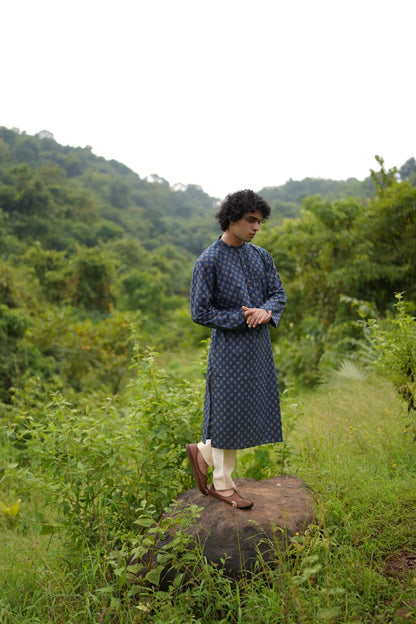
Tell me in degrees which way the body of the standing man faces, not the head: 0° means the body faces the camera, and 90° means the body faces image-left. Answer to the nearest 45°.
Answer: approximately 315°

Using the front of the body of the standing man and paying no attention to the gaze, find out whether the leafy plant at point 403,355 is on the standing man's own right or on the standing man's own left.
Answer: on the standing man's own left
